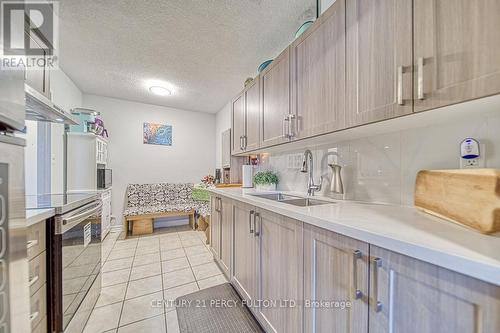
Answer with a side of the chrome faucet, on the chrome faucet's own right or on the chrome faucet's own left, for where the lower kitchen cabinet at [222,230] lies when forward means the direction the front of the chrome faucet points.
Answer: on the chrome faucet's own right

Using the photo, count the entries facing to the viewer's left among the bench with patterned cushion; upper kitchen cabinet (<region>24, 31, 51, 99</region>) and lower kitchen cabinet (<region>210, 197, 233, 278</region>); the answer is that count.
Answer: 1

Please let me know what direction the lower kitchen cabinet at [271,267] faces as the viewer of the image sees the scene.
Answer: facing the viewer and to the left of the viewer

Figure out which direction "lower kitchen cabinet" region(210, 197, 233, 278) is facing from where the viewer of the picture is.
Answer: facing to the left of the viewer

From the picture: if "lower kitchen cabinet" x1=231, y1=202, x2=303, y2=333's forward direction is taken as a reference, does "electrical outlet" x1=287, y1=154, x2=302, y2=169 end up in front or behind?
behind

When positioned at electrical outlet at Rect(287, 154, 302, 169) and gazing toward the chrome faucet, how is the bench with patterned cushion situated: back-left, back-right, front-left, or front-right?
back-right

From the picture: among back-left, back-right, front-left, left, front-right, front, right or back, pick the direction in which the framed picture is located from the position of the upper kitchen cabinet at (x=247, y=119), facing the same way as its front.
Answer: right

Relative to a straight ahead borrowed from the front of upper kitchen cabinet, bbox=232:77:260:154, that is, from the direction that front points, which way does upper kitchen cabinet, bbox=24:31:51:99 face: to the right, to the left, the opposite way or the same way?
the opposite way

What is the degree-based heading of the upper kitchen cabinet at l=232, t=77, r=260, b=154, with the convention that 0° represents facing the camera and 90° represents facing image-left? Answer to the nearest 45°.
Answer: approximately 45°

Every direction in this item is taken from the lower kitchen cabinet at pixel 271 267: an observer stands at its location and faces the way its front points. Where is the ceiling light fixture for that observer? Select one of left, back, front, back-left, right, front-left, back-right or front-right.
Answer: right

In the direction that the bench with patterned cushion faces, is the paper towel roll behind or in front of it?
in front

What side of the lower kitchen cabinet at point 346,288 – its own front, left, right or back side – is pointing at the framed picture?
right

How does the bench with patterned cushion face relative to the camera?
toward the camera

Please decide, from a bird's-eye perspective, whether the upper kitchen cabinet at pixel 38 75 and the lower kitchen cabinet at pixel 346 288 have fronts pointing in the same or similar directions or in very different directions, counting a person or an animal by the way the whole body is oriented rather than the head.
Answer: very different directions

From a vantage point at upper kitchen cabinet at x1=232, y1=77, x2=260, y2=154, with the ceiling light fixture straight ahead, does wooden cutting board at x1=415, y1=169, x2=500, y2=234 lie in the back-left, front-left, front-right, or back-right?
back-left
